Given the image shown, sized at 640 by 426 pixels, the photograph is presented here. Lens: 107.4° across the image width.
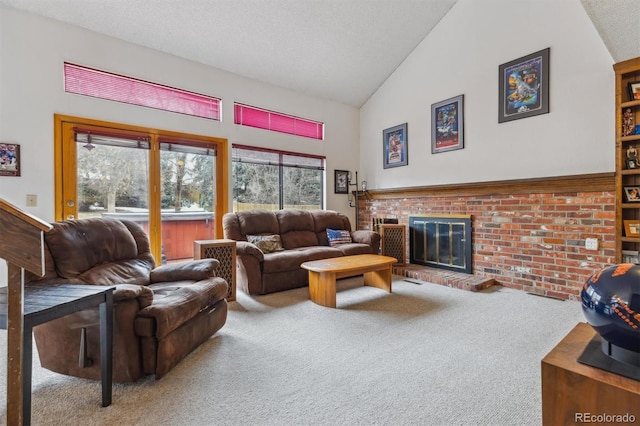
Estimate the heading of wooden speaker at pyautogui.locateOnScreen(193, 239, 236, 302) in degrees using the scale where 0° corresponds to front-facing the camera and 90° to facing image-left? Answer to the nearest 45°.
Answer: approximately 315°

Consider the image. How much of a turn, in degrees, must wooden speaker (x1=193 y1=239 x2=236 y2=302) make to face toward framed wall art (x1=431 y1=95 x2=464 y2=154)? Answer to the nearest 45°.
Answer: approximately 45° to its left

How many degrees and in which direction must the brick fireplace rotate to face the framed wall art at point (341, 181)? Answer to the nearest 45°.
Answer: approximately 45° to its right

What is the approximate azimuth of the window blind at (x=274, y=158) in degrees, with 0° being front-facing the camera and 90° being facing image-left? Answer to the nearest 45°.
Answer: approximately 315°

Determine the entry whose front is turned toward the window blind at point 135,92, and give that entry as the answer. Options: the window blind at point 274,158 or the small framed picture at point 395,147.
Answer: the small framed picture

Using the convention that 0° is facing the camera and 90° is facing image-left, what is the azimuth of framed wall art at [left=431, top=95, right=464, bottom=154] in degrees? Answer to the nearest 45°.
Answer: approximately 45°

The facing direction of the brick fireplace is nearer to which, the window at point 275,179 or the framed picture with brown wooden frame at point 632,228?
the window

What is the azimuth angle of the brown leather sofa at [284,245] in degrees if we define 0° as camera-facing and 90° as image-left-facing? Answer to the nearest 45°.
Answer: approximately 315°

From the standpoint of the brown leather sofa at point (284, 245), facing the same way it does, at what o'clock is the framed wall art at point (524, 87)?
The framed wall art is roughly at 11 o'clock from the brown leather sofa.
